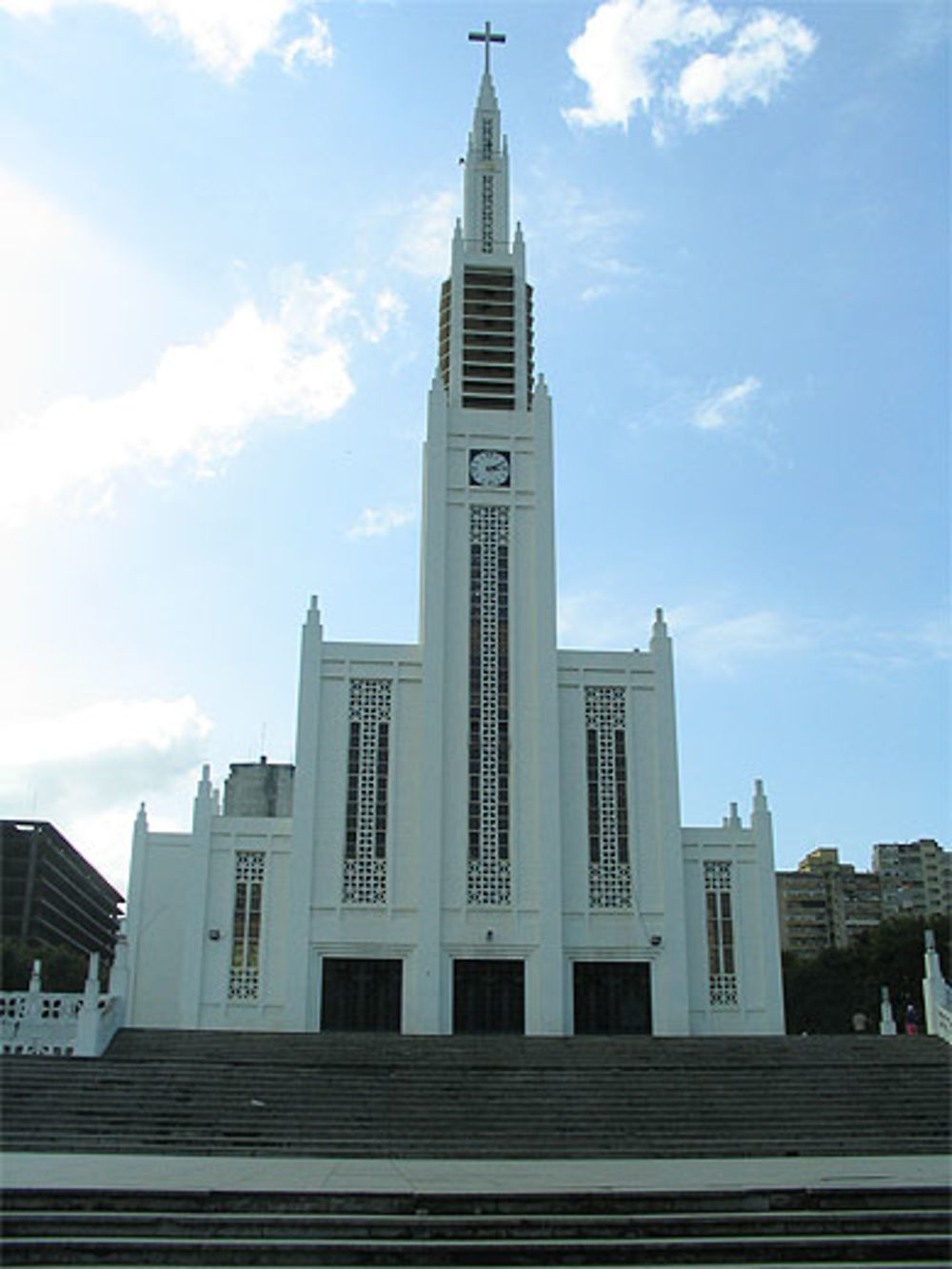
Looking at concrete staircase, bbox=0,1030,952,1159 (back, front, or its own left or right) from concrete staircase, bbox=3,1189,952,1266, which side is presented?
front

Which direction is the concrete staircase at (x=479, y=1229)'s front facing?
toward the camera

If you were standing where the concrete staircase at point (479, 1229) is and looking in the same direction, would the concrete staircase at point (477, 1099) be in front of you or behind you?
behind

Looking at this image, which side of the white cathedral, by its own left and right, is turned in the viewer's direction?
front

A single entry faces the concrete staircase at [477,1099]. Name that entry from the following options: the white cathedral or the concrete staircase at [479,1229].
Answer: the white cathedral

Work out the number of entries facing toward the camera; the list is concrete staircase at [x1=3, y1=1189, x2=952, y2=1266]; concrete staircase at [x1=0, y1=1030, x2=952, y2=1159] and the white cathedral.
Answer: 3

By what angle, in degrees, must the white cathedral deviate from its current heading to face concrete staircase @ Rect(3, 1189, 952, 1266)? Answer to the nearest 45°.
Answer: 0° — it already faces it

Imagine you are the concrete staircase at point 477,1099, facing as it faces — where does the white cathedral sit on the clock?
The white cathedral is roughly at 6 o'clock from the concrete staircase.

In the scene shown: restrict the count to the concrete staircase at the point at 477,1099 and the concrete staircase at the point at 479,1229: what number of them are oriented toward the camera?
2

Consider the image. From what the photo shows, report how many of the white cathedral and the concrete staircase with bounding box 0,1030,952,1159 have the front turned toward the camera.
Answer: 2

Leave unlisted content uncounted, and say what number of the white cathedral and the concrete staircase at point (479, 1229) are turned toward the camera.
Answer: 2

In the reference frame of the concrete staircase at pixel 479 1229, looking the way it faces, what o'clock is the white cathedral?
The white cathedral is roughly at 6 o'clock from the concrete staircase.
